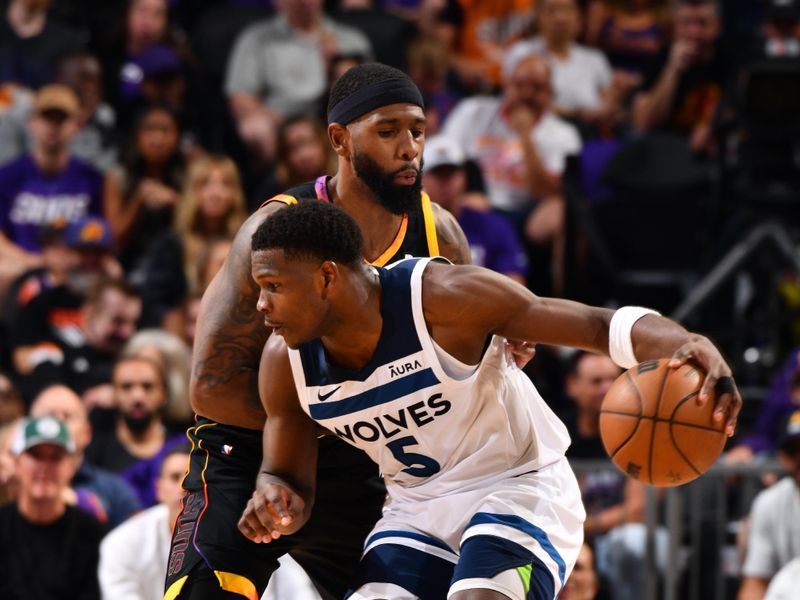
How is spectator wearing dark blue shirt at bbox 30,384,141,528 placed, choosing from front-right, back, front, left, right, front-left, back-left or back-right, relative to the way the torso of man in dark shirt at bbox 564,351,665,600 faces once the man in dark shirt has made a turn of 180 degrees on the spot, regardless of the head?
front-left

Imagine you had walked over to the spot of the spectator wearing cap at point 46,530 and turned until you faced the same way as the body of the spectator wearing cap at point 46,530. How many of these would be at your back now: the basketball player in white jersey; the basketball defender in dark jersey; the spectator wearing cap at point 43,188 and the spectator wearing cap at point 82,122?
2

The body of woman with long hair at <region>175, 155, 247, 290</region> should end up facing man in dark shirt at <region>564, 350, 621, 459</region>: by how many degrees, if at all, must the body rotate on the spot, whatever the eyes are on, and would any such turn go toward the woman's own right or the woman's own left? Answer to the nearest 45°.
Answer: approximately 45° to the woman's own left

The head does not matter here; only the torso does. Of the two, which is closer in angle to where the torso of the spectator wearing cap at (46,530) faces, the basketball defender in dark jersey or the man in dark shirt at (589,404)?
the basketball defender in dark jersey

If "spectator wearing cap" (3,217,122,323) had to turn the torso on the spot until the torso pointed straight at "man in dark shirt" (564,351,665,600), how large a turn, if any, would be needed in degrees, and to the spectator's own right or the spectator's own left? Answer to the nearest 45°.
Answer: approximately 45° to the spectator's own left

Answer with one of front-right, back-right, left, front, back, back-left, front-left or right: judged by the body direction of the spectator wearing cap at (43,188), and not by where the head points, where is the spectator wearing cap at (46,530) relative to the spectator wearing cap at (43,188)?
front

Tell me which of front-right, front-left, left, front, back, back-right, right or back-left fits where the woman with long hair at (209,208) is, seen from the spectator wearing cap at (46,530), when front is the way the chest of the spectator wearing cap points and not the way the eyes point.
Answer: back-left

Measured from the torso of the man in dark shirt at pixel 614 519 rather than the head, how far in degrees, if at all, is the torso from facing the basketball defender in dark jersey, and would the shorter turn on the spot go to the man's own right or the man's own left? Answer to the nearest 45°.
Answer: approximately 45° to the man's own right

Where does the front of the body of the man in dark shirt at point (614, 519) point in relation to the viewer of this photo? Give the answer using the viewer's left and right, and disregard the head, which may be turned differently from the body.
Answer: facing the viewer and to the right of the viewer

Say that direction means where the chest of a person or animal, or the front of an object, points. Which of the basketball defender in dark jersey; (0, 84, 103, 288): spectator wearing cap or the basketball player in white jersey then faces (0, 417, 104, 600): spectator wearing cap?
(0, 84, 103, 288): spectator wearing cap

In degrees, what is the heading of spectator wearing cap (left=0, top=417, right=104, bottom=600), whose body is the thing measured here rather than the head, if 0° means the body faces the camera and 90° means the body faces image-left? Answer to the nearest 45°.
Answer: approximately 0°

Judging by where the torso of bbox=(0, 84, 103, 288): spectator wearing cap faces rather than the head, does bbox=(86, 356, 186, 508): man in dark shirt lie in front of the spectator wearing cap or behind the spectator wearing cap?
in front

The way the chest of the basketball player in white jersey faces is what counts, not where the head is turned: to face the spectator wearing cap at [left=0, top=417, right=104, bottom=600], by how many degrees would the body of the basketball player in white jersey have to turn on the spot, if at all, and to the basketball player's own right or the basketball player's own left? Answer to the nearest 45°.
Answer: approximately 90° to the basketball player's own right
